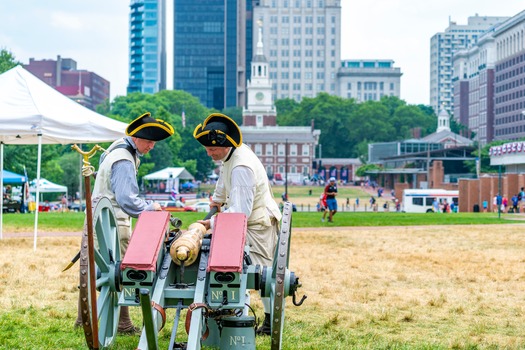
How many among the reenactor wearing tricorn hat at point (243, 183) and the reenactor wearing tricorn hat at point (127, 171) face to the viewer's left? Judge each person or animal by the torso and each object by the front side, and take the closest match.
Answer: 1

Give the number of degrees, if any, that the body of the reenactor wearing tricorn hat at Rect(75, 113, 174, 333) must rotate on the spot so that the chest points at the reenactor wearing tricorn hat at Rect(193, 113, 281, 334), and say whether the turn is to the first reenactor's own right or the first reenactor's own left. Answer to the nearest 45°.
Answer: approximately 45° to the first reenactor's own right

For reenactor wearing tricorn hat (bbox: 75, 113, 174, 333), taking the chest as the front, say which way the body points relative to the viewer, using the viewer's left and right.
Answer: facing to the right of the viewer

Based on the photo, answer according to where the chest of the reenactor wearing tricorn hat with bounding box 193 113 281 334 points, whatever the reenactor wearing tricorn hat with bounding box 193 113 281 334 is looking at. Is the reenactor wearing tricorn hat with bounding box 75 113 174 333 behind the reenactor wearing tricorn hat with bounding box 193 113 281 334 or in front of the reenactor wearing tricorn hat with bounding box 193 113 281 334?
in front

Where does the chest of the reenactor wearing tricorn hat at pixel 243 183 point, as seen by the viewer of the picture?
to the viewer's left

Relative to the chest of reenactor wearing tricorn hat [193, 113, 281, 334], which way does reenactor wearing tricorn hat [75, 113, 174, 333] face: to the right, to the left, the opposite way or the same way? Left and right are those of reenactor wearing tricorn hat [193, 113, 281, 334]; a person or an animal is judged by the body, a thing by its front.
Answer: the opposite way

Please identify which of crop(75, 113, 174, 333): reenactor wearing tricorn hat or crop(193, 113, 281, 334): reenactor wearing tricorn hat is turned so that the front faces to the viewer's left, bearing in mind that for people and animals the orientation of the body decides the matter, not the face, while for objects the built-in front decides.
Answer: crop(193, 113, 281, 334): reenactor wearing tricorn hat
